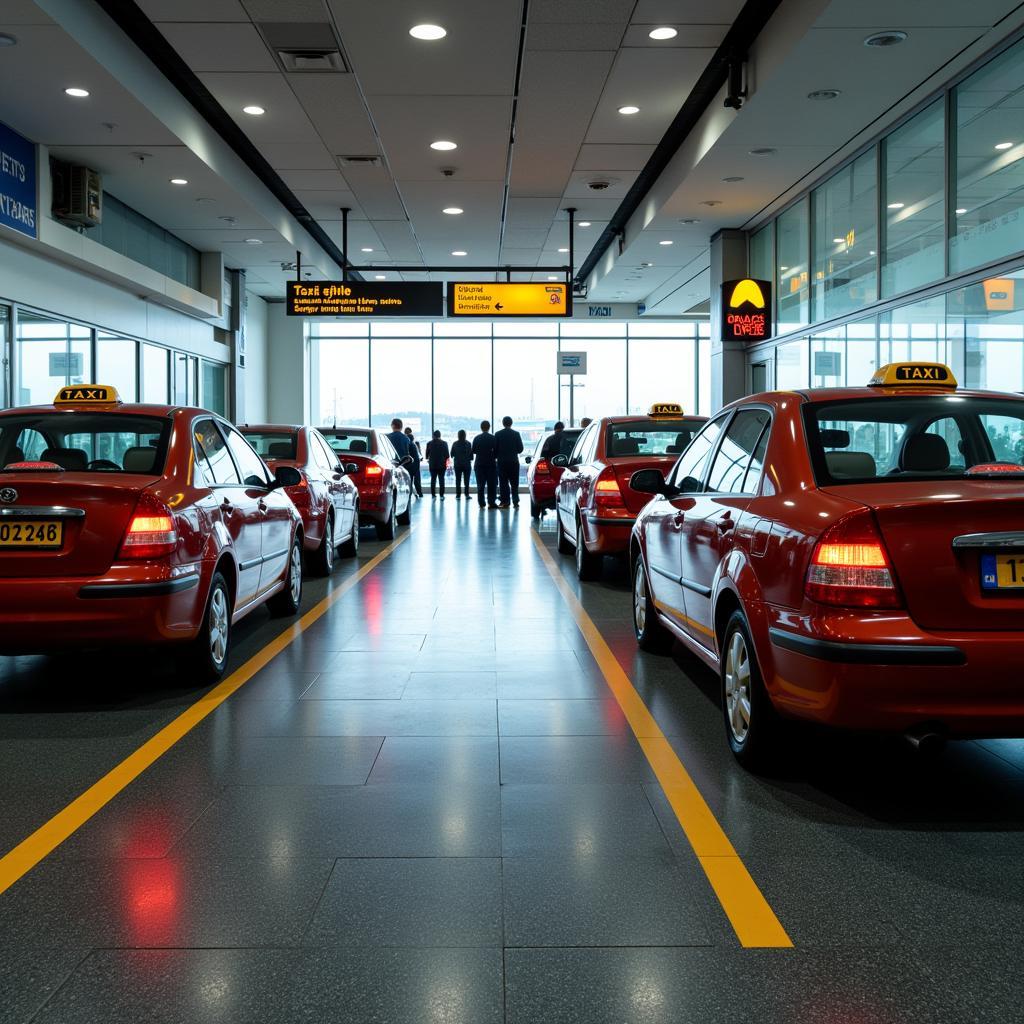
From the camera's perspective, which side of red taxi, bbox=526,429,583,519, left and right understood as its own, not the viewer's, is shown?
back

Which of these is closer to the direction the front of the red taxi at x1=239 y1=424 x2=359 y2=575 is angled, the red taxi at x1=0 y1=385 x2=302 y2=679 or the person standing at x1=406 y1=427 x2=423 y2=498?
the person standing

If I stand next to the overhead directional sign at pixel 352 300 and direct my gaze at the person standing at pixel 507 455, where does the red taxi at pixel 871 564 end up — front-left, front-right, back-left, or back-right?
back-right

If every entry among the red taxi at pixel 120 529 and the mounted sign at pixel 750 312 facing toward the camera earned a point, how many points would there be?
1

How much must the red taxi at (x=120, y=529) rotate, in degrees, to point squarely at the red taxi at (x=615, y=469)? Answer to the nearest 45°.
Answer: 0° — it already faces it

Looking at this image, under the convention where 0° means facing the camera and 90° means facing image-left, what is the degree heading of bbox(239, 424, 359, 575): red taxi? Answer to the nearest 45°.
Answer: approximately 225°

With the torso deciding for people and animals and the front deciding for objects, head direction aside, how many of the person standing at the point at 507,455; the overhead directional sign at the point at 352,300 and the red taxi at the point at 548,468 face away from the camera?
2

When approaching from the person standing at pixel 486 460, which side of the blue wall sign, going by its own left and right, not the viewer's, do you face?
left

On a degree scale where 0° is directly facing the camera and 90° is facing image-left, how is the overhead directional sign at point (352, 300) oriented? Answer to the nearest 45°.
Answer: approximately 0°

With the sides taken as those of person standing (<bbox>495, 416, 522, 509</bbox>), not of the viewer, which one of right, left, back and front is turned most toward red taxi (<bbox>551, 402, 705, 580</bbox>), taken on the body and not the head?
back

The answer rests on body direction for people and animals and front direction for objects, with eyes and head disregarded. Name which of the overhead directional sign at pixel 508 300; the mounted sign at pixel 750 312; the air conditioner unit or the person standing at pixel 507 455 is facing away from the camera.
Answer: the person standing

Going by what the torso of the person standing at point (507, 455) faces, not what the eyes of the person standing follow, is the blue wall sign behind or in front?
behind

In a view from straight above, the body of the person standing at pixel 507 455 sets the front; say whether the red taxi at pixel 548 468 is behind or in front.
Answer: behind
